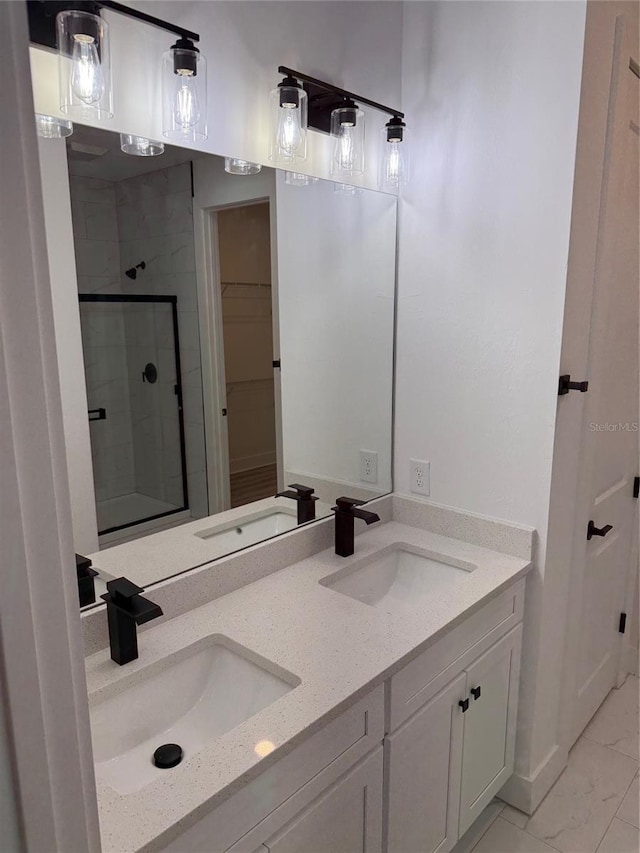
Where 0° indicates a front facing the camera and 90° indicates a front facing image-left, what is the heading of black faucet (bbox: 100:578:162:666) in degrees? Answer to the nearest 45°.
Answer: approximately 315°

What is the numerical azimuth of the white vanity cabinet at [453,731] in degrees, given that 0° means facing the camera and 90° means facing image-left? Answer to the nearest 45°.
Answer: approximately 315°

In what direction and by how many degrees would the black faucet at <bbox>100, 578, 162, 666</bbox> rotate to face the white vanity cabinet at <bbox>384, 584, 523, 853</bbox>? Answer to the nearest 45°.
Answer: approximately 45° to its left

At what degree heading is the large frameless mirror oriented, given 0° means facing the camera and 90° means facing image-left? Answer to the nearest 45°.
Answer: approximately 315°
